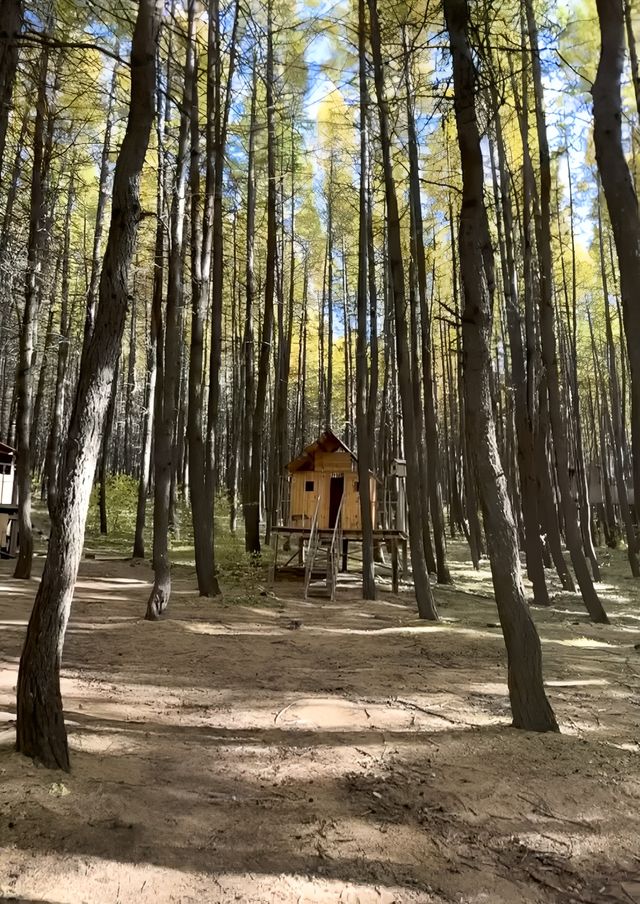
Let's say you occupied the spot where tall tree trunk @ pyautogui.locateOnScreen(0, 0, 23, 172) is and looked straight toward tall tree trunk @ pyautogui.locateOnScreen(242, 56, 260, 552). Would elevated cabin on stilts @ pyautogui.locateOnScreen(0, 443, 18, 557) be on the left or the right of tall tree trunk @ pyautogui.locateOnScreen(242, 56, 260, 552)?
left

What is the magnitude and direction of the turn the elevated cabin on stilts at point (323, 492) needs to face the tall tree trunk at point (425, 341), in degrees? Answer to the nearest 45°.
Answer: approximately 45° to its left

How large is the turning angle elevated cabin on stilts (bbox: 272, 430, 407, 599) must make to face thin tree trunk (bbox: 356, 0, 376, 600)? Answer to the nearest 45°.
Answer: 0° — it already faces it

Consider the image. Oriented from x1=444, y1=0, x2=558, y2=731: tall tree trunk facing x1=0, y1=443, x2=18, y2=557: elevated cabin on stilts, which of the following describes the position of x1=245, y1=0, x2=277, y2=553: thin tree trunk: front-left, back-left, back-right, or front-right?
front-right

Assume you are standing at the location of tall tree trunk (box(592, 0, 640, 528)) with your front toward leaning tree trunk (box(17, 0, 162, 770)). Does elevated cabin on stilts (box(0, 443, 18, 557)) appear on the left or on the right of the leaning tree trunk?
right

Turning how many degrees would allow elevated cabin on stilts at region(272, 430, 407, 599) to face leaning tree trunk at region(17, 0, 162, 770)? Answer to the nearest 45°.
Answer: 0° — it already faces it

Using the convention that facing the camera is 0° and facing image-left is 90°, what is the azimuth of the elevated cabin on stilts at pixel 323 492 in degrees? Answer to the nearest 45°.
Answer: approximately 0°

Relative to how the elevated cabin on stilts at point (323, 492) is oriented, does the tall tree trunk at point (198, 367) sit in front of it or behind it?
in front

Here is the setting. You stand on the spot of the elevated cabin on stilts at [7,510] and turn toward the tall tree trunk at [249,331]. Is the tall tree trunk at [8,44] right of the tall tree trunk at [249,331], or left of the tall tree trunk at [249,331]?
right

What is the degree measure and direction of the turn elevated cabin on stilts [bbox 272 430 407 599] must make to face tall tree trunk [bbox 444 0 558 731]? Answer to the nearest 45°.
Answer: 0° — it already faces it

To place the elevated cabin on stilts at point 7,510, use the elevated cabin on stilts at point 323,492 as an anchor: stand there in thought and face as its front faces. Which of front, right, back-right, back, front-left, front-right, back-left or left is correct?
right

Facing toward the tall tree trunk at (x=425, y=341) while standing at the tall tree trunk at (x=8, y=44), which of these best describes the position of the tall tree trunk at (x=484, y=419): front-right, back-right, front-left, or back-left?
front-right

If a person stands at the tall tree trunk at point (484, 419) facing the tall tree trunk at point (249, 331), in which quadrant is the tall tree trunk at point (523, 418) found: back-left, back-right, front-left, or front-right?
front-right

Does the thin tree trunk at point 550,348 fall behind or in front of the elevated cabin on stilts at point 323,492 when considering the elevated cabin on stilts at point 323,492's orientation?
in front
